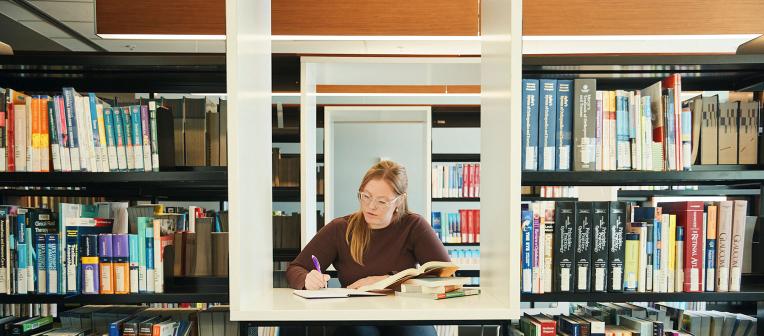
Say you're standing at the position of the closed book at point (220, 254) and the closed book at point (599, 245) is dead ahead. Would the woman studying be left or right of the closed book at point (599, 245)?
left

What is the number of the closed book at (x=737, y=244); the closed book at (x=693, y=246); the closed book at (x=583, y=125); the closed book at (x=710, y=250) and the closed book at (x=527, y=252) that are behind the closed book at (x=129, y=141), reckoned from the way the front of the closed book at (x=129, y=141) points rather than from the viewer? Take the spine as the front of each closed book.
0

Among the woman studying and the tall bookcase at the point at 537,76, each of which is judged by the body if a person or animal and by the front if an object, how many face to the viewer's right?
0

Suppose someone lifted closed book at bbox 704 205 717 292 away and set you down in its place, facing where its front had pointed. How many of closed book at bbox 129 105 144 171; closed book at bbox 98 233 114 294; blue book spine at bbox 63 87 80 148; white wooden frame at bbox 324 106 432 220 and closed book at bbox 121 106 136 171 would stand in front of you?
0

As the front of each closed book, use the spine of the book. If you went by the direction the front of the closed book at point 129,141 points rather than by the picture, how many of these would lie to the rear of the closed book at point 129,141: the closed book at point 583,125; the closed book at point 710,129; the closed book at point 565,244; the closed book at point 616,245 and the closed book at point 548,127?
0

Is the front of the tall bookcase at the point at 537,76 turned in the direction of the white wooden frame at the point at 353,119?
no

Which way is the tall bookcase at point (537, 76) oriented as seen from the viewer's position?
toward the camera
